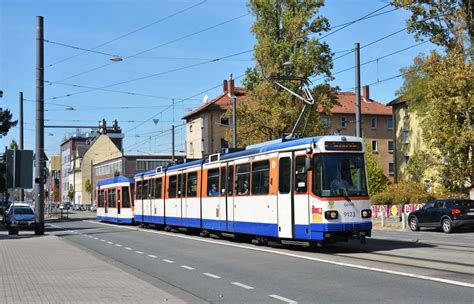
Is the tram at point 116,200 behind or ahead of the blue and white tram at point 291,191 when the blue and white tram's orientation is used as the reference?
behind

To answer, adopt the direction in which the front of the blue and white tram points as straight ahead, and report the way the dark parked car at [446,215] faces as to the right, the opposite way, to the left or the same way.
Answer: the opposite way

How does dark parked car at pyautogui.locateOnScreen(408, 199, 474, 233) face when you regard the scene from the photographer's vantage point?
facing away from the viewer and to the left of the viewer

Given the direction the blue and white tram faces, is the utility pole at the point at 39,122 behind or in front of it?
behind

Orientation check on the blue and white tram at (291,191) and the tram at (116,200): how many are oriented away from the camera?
0

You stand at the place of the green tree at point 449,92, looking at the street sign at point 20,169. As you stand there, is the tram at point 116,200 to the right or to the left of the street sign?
right

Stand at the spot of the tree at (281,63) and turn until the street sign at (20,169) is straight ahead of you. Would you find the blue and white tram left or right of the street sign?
left

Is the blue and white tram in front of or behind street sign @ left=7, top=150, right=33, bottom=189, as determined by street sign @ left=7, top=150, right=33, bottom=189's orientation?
behind

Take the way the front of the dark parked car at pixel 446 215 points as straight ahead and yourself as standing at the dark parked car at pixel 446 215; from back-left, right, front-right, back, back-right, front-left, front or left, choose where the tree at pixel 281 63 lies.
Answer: front
